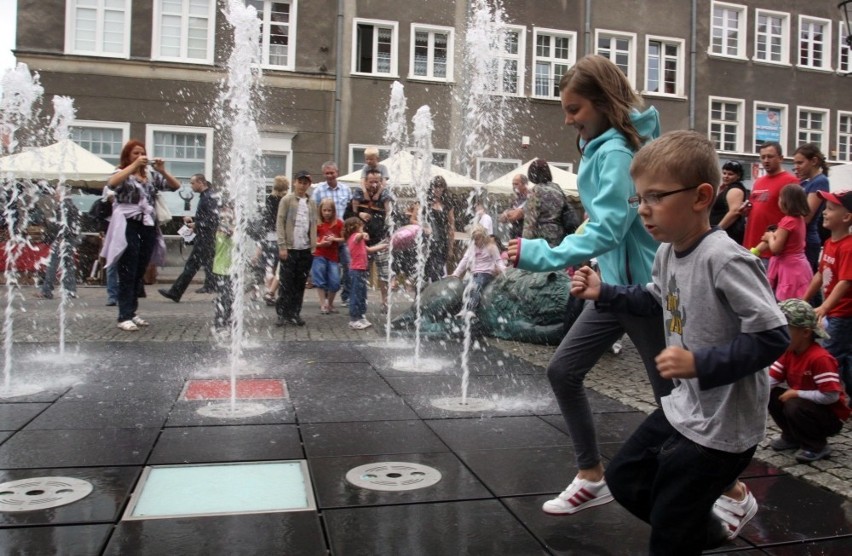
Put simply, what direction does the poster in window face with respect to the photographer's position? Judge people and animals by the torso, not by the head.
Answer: facing the viewer

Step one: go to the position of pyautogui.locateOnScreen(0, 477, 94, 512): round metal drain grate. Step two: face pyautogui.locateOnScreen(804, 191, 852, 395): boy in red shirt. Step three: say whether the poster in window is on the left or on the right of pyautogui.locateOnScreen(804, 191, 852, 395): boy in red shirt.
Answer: left

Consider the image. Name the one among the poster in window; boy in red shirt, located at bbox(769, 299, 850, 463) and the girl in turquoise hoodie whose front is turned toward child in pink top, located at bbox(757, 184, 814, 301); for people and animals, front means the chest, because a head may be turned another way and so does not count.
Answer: the poster in window

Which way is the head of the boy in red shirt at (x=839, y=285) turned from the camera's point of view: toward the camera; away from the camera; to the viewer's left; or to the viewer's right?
to the viewer's left

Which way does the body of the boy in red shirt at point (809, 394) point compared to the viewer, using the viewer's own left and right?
facing the viewer and to the left of the viewer

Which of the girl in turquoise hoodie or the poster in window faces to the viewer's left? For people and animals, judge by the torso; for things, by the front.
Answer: the girl in turquoise hoodie

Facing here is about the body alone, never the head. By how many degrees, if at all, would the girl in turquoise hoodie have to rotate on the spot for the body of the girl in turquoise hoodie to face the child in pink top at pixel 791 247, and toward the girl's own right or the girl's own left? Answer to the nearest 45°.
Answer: approximately 90° to the girl's own right

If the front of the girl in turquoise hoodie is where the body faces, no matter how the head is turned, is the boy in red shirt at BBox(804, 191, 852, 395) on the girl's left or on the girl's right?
on the girl's right

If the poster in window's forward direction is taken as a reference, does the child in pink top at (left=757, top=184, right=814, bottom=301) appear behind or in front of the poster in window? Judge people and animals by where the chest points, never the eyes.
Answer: in front

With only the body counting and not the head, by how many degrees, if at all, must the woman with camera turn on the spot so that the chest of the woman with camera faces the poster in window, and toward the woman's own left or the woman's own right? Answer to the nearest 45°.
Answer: approximately 90° to the woman's own left

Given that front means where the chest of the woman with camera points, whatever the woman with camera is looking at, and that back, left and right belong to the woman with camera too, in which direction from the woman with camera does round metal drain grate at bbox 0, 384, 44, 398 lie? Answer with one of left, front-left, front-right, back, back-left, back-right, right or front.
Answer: front-right

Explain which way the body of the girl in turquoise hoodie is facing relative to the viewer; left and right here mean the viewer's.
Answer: facing to the left of the viewer

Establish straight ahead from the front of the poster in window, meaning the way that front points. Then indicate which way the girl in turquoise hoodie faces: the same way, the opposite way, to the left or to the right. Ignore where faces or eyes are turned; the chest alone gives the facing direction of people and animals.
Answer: to the right

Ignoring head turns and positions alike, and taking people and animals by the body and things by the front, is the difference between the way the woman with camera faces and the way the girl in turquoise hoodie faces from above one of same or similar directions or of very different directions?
very different directions

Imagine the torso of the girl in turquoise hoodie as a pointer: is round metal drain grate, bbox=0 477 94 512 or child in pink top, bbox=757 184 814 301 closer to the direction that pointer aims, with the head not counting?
the round metal drain grate

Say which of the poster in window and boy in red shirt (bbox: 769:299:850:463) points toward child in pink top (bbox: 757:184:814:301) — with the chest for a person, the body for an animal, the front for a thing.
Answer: the poster in window
